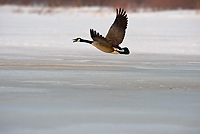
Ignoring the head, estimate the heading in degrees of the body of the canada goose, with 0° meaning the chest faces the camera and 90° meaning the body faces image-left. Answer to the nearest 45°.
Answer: approximately 90°
